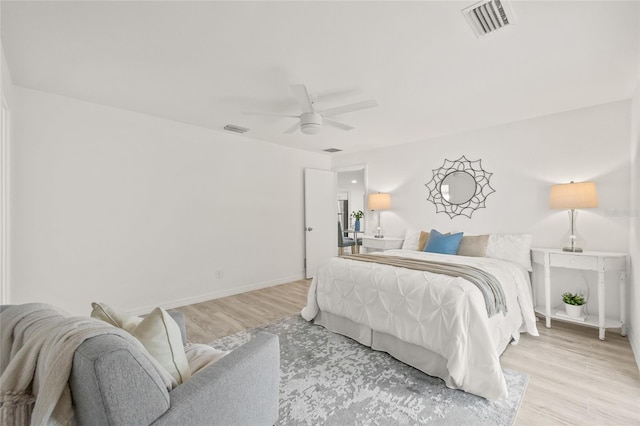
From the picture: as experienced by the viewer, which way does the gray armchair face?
facing away from the viewer and to the right of the viewer

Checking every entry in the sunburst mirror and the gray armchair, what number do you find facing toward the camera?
1

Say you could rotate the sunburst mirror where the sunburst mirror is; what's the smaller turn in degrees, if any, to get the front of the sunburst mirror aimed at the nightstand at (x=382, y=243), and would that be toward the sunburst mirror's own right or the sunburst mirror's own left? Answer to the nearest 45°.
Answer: approximately 90° to the sunburst mirror's own right

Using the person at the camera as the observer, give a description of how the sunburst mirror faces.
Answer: facing the viewer

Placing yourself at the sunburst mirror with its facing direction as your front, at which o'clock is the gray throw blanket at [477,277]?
The gray throw blanket is roughly at 12 o'clock from the sunburst mirror.

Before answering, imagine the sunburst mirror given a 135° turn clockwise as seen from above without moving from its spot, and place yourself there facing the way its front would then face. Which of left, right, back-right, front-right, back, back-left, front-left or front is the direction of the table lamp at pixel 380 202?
front-left

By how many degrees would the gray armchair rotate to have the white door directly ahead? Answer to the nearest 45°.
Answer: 0° — it already faces it

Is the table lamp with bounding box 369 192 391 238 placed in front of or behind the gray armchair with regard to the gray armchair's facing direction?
in front

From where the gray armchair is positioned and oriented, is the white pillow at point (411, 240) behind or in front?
in front

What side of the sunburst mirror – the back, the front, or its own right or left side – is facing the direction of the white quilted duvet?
front

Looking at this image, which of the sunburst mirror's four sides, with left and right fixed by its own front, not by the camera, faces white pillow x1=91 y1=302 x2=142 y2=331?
front

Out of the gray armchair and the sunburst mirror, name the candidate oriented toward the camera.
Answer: the sunburst mirror

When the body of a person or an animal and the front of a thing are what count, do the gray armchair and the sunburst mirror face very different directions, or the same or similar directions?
very different directions
